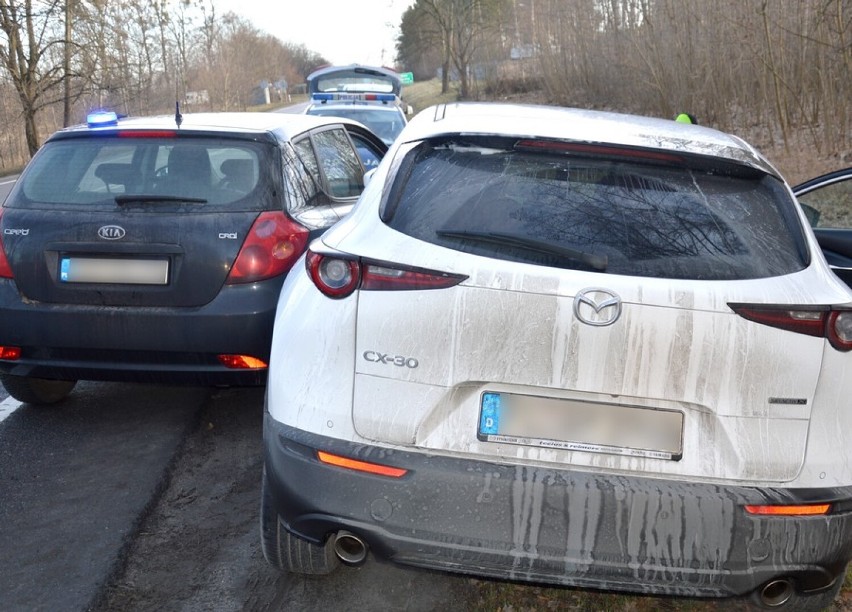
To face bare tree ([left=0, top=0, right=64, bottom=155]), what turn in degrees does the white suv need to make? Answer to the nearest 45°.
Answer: approximately 45° to its left

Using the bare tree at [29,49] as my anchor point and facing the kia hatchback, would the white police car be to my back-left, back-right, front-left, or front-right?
front-left

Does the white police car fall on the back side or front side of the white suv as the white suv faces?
on the front side

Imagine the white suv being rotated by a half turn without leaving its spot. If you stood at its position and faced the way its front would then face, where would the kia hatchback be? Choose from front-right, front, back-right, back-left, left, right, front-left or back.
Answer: back-right

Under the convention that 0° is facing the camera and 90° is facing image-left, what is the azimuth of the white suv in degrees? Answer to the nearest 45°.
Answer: approximately 180°
